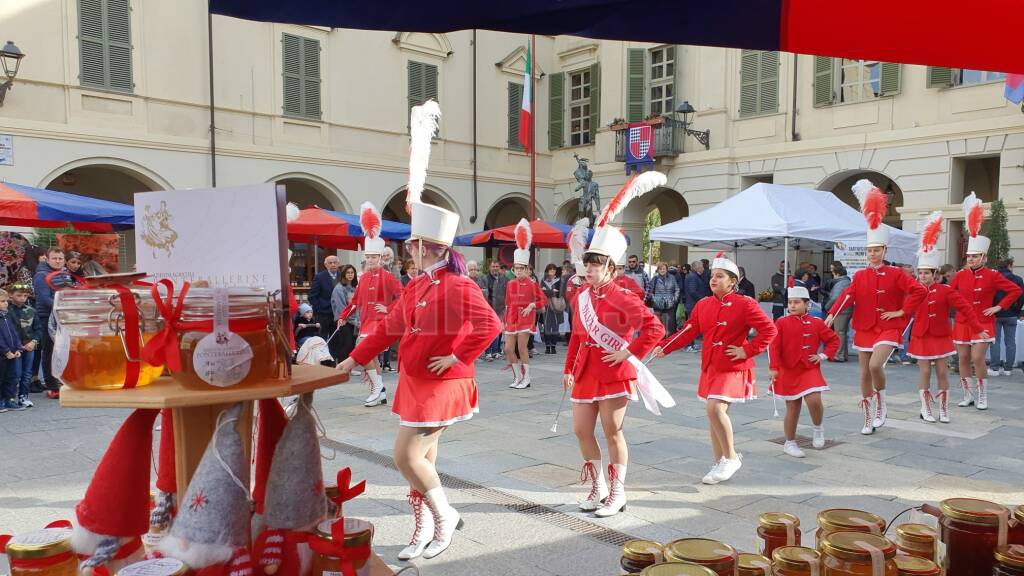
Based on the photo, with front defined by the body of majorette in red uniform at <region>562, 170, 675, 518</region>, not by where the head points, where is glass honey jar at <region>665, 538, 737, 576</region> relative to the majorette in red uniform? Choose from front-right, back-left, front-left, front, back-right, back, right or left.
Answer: front-left

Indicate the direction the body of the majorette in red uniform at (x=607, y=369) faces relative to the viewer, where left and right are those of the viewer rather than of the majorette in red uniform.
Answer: facing the viewer and to the left of the viewer

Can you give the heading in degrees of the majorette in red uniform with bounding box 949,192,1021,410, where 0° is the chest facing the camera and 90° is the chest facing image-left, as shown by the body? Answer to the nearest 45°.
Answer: approximately 45°

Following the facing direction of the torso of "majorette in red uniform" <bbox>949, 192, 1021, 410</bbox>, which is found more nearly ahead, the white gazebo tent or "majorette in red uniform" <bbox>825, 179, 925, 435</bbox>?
the majorette in red uniform

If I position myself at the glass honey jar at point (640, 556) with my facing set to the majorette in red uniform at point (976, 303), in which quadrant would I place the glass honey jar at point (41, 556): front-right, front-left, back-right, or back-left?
back-left

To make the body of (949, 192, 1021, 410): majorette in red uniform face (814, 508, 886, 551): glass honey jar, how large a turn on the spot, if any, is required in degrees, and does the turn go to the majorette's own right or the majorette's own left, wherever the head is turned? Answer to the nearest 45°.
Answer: approximately 45° to the majorette's own left

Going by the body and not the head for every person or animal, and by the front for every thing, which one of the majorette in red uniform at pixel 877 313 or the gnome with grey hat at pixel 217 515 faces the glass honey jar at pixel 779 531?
the majorette in red uniform

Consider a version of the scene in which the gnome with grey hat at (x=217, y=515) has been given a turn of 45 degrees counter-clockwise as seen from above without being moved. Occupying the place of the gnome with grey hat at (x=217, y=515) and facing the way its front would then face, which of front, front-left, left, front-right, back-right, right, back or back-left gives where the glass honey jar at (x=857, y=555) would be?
front-left

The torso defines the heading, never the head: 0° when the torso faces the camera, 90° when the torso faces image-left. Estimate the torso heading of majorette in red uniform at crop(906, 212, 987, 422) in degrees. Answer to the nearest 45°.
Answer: approximately 45°

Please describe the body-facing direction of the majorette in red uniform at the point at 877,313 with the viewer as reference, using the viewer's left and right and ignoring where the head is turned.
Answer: facing the viewer

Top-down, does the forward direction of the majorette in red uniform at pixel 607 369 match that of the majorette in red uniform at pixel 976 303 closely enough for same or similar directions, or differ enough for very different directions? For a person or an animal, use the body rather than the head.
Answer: same or similar directions

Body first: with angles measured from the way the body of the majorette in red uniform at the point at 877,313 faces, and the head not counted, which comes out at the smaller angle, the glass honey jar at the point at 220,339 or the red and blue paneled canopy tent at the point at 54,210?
the glass honey jar

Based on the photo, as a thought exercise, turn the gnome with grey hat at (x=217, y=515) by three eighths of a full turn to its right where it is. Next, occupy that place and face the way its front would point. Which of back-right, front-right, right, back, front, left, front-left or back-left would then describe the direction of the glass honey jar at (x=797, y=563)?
back-right
